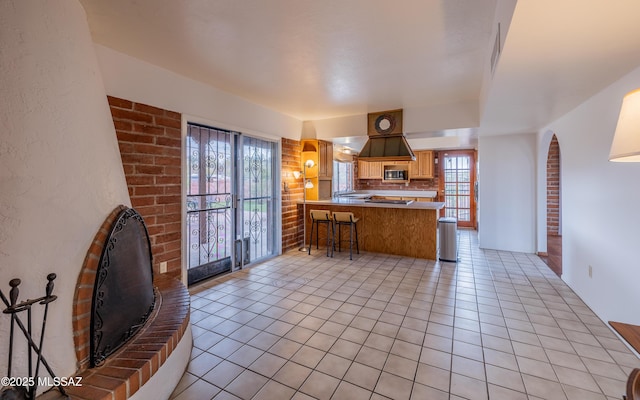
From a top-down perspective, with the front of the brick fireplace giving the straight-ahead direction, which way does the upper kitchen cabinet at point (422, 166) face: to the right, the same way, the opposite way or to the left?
to the right

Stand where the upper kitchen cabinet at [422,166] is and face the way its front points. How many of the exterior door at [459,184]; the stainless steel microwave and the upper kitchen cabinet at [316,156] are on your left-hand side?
1

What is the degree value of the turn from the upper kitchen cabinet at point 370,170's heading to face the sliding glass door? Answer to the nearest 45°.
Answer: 0° — it already faces it

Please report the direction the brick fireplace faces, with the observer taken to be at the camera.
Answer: facing the viewer and to the right of the viewer

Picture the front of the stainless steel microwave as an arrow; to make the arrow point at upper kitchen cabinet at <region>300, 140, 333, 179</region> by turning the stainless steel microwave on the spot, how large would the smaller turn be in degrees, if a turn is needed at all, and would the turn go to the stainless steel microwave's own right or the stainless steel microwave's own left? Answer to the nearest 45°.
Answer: approximately 45° to the stainless steel microwave's own right

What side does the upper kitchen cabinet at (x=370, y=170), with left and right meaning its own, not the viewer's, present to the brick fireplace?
front

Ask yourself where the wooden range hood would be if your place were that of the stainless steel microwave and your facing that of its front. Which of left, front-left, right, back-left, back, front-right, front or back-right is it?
front

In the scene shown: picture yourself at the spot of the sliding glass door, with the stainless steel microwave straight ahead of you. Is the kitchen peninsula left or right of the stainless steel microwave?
right

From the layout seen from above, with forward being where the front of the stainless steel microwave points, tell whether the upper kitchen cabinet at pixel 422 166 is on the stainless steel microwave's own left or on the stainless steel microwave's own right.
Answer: on the stainless steel microwave's own left

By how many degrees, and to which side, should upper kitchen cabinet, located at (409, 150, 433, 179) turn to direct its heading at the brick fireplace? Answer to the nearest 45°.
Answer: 0° — it already faces it

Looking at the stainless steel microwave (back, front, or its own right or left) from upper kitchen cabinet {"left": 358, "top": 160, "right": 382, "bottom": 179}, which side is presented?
right

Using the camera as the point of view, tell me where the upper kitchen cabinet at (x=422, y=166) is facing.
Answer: facing the viewer

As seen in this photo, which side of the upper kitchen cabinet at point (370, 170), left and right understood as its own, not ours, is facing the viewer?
front

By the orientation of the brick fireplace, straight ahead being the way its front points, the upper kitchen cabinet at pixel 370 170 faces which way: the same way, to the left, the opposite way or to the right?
to the right

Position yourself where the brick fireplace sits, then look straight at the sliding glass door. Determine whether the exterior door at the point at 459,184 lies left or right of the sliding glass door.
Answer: right
